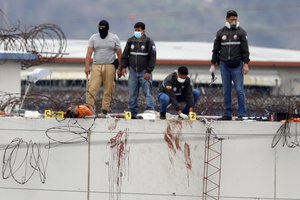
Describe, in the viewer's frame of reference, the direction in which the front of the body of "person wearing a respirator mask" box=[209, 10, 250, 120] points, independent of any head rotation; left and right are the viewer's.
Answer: facing the viewer

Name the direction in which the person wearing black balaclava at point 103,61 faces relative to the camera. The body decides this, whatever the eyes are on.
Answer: toward the camera

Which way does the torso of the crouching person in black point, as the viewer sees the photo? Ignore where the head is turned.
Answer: toward the camera

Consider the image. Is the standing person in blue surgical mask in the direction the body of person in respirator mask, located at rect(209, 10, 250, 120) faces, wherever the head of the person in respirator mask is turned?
no

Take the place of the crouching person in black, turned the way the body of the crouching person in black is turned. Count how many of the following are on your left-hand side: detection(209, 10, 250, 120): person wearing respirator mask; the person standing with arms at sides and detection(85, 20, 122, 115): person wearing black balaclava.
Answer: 1

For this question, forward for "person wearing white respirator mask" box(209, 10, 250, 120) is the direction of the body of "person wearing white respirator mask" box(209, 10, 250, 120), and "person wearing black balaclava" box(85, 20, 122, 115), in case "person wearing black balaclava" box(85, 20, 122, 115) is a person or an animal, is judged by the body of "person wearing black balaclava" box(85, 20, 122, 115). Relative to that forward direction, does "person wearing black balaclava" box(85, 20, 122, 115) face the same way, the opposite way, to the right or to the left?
the same way

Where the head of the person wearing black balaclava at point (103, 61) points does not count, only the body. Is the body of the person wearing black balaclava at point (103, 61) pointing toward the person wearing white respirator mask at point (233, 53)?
no

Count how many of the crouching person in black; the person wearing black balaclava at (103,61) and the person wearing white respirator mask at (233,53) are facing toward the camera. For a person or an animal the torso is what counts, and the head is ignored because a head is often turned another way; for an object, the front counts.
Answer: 3

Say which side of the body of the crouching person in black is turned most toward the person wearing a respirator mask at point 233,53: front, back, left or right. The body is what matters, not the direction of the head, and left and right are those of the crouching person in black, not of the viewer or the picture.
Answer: left

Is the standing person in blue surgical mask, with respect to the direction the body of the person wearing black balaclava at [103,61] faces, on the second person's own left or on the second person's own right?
on the second person's own left

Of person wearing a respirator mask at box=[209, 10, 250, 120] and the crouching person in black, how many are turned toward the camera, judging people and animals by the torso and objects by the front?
2

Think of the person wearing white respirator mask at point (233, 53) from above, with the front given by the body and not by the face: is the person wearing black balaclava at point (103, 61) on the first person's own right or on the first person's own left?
on the first person's own right
